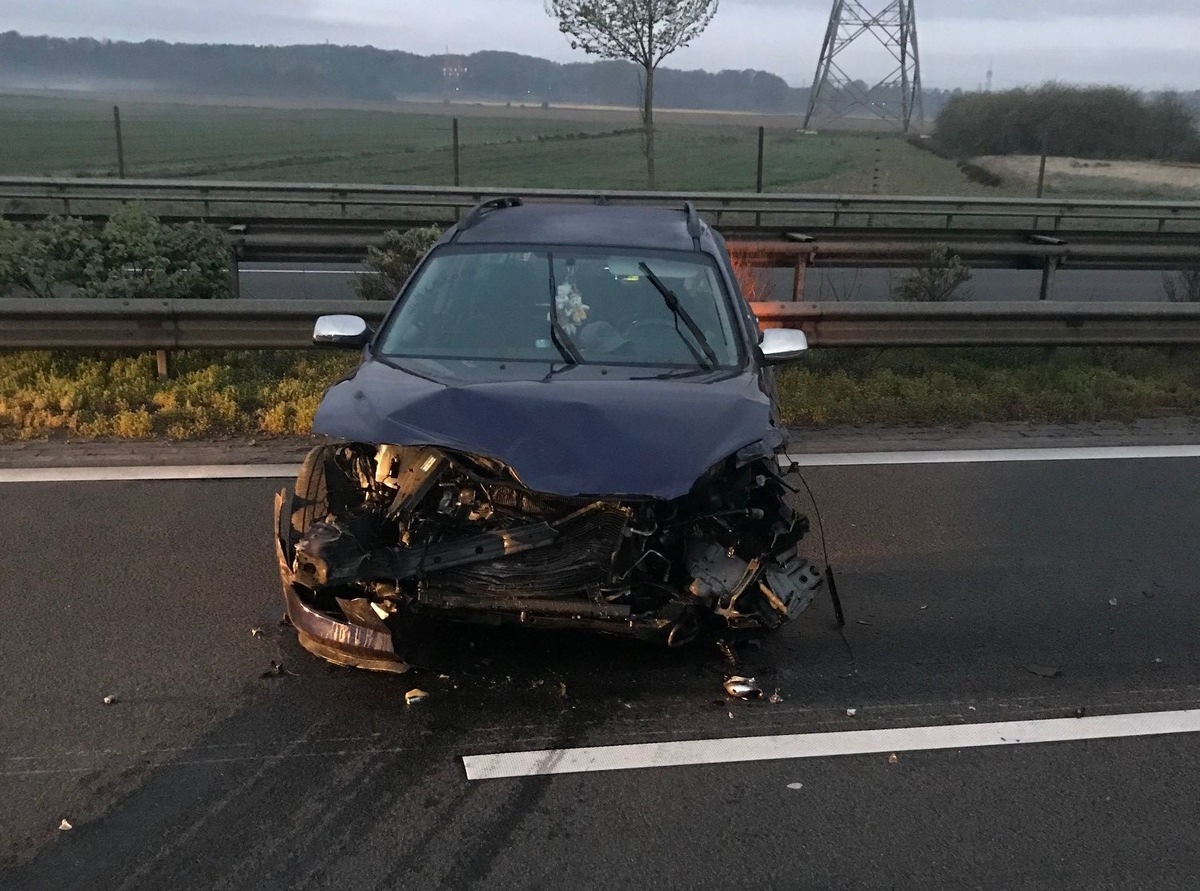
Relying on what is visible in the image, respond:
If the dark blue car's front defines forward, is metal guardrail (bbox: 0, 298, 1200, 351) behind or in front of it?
behind

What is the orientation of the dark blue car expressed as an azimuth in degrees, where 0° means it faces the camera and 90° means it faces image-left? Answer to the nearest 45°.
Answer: approximately 0°

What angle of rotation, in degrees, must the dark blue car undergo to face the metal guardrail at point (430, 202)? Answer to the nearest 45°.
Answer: approximately 180°

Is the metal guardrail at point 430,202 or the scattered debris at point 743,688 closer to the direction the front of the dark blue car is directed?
the scattered debris

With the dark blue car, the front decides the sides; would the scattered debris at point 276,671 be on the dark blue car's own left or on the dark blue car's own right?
on the dark blue car's own right
